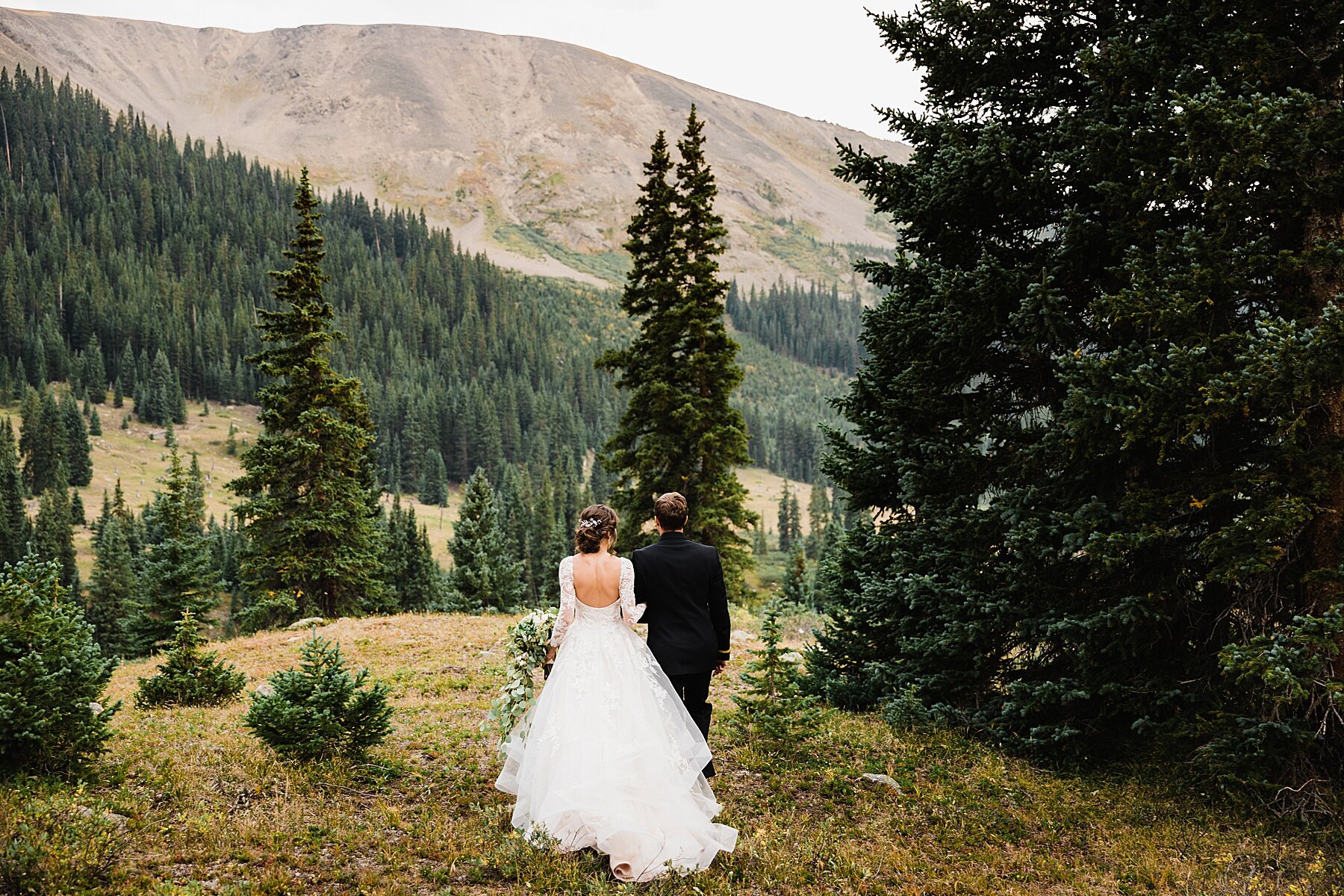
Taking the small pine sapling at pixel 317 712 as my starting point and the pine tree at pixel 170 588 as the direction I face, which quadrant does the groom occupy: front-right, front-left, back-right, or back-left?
back-right

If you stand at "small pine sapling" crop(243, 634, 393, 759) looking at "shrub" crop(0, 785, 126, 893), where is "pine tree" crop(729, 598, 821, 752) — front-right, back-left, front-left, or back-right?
back-left

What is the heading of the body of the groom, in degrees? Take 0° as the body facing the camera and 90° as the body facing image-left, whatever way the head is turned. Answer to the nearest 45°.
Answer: approximately 180°

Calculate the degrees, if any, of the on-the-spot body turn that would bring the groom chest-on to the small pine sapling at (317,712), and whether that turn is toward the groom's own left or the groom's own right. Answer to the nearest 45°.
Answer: approximately 90° to the groom's own left

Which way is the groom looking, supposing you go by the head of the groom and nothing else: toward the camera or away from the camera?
away from the camera

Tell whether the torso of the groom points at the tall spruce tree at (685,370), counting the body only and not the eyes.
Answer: yes

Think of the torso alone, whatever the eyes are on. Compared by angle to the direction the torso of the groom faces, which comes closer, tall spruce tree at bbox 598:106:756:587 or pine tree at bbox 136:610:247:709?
the tall spruce tree

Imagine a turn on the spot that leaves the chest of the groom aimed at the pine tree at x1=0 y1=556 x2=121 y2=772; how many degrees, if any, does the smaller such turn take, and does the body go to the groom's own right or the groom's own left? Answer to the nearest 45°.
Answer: approximately 90° to the groom's own left

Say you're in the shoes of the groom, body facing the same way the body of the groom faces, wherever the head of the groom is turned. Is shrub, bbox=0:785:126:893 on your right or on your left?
on your left

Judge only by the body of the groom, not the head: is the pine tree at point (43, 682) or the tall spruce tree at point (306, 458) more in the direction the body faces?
the tall spruce tree
